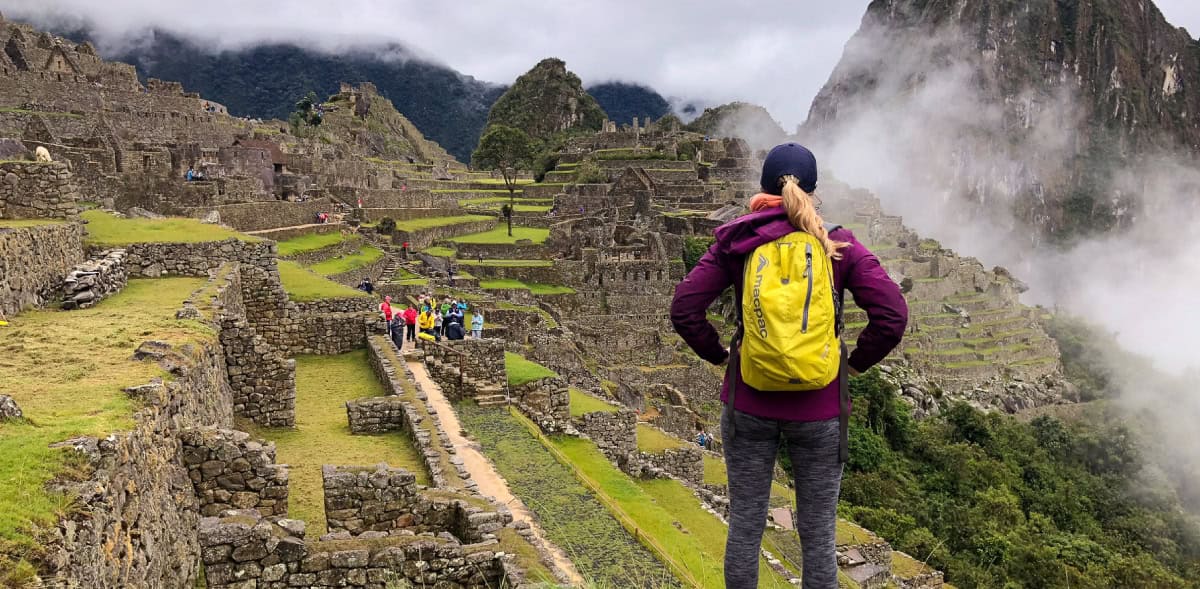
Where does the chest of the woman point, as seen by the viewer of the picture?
away from the camera

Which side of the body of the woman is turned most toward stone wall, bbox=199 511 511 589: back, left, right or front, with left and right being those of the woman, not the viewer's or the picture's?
front

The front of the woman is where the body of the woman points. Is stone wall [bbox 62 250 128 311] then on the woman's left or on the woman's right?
on the woman's left

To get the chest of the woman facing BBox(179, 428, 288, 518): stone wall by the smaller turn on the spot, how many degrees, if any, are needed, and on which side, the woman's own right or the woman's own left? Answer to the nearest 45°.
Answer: approximately 90° to the woman's own left

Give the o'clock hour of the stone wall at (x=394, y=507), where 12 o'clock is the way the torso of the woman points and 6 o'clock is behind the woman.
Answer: The stone wall is roughly at 10 o'clock from the woman.

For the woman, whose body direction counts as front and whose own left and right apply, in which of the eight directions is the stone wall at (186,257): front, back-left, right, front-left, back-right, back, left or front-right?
front-left

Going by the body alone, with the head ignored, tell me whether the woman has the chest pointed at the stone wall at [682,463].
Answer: yes

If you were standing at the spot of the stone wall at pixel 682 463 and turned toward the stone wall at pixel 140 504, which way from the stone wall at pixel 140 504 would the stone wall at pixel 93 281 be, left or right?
right

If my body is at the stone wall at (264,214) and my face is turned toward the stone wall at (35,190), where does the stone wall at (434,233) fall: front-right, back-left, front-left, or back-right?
back-left

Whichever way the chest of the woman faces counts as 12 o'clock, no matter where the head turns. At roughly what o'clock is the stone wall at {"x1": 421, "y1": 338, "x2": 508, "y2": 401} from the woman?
The stone wall is roughly at 11 o'clock from the woman.

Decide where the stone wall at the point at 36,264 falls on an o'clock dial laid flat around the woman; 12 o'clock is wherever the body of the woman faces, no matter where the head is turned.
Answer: The stone wall is roughly at 10 o'clock from the woman.

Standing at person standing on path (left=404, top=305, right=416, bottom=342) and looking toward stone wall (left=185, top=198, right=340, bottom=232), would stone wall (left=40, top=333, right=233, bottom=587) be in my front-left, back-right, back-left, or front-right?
back-left

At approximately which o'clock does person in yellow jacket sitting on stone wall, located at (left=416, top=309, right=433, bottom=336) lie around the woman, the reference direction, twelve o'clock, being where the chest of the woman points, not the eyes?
The person in yellow jacket sitting on stone wall is roughly at 11 o'clock from the woman.
